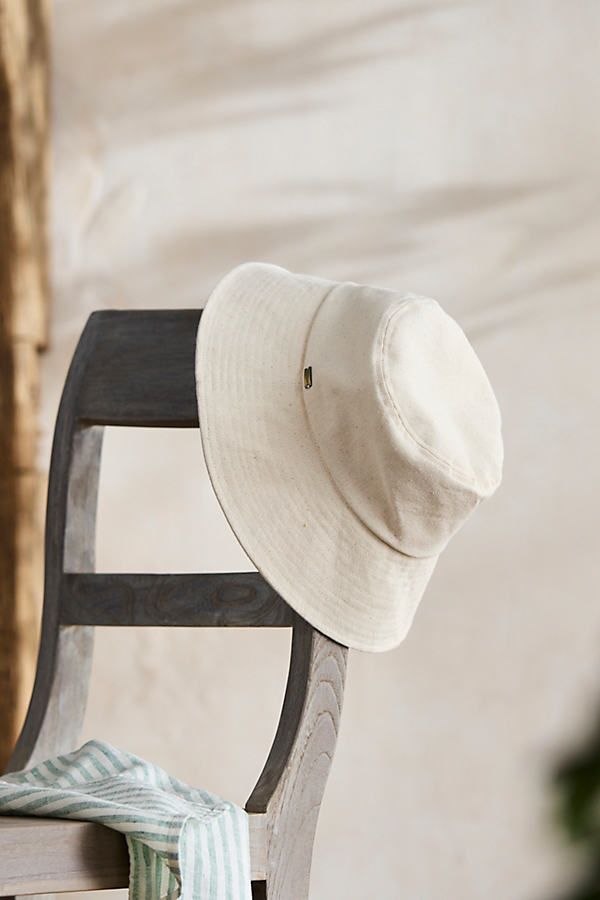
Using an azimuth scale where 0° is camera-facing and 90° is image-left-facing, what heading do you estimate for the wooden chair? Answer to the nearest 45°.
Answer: approximately 45°
